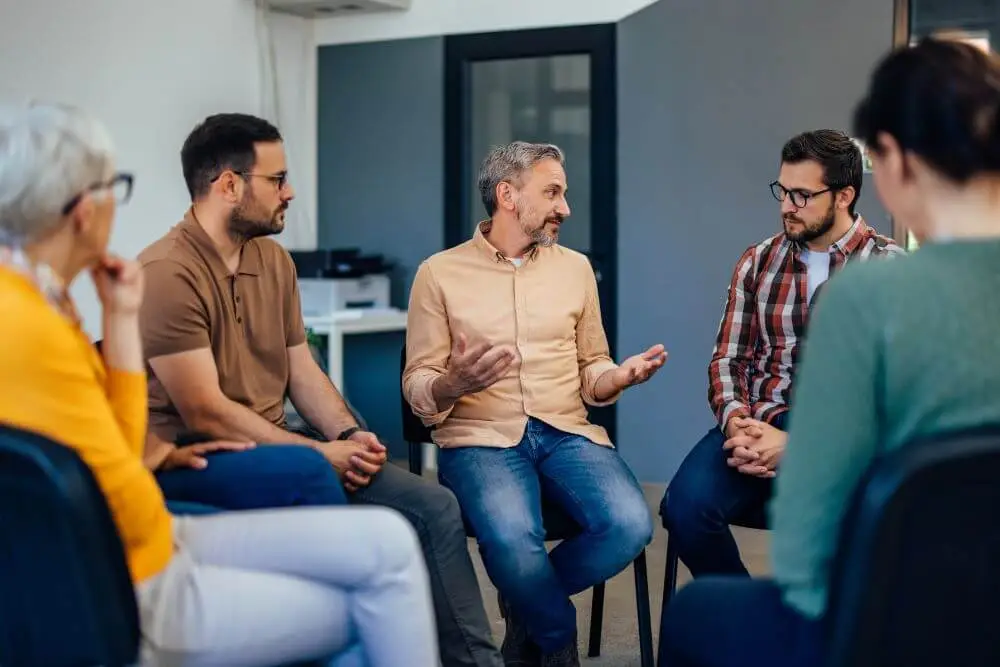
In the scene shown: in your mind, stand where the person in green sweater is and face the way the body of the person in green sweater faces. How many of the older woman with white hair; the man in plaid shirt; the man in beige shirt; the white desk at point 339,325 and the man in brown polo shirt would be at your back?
0

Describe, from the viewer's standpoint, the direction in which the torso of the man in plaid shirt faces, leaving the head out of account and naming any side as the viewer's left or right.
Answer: facing the viewer and to the left of the viewer

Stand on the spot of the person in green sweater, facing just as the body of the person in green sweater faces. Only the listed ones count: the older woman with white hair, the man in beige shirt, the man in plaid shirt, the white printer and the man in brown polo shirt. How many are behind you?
0

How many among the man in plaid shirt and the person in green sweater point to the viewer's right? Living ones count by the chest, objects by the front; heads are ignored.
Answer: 0

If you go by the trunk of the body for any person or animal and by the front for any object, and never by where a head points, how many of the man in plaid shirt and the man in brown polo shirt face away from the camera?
0

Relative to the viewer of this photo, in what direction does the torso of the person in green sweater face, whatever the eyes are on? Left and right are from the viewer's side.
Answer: facing away from the viewer and to the left of the viewer

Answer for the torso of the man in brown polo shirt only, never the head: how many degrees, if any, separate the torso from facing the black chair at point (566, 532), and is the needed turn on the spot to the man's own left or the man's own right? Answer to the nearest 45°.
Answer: approximately 45° to the man's own left

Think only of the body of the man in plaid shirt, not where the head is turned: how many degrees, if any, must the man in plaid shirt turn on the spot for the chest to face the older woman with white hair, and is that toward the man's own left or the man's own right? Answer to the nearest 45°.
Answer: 0° — they already face them

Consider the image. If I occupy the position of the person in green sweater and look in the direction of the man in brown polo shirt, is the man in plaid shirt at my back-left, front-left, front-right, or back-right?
front-right

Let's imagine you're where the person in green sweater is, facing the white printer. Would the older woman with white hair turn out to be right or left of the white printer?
left

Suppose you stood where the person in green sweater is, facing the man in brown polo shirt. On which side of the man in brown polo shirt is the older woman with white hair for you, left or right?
left

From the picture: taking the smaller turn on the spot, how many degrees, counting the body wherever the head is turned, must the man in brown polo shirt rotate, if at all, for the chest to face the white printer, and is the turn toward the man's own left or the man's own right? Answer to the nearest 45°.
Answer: approximately 135° to the man's own left

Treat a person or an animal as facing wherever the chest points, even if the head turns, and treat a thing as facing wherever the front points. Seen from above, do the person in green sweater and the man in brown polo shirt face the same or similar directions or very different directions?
very different directions

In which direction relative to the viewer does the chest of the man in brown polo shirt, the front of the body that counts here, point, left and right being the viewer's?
facing the viewer and to the right of the viewer

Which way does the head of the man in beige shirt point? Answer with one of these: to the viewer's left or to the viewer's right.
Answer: to the viewer's right

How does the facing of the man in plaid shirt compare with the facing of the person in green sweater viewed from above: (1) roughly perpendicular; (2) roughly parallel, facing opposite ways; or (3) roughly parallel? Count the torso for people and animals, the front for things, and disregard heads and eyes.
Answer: roughly perpendicular

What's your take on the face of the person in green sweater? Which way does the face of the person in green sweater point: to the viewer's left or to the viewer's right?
to the viewer's left

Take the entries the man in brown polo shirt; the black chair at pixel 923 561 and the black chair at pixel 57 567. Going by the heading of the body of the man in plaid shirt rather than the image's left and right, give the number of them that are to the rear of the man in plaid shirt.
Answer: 0
